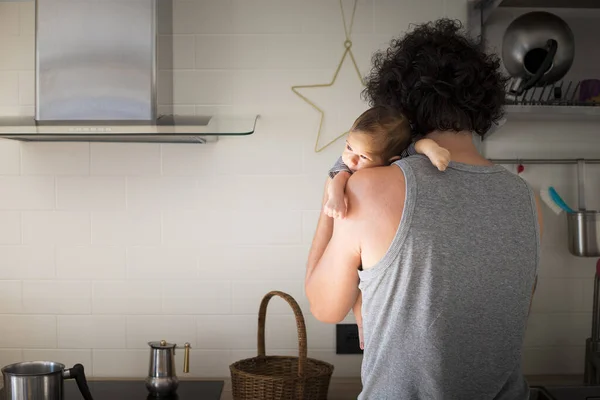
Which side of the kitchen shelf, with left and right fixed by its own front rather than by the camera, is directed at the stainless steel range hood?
right

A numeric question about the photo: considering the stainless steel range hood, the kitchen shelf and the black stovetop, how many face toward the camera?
3

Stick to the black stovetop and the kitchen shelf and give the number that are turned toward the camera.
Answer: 2

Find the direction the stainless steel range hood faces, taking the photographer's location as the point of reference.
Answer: facing the viewer

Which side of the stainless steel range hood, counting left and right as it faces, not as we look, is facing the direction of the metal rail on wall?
left

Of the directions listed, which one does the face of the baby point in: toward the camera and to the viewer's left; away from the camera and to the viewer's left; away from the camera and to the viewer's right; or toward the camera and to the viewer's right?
toward the camera and to the viewer's left

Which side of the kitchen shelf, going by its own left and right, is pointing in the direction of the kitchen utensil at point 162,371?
right

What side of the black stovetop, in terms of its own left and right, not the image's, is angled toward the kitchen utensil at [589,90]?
left

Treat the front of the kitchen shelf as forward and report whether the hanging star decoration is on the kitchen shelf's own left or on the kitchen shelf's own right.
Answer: on the kitchen shelf's own right

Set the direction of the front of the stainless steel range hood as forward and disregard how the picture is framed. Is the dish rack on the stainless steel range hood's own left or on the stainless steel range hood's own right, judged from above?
on the stainless steel range hood's own left

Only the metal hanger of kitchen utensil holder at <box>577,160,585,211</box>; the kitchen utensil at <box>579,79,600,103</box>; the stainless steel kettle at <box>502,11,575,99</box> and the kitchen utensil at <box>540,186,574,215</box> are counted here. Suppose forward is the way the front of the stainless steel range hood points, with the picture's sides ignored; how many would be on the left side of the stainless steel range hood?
4

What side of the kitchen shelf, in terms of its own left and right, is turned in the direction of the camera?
front

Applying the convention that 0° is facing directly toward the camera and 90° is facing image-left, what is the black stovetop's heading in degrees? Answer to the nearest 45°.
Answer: approximately 0°
